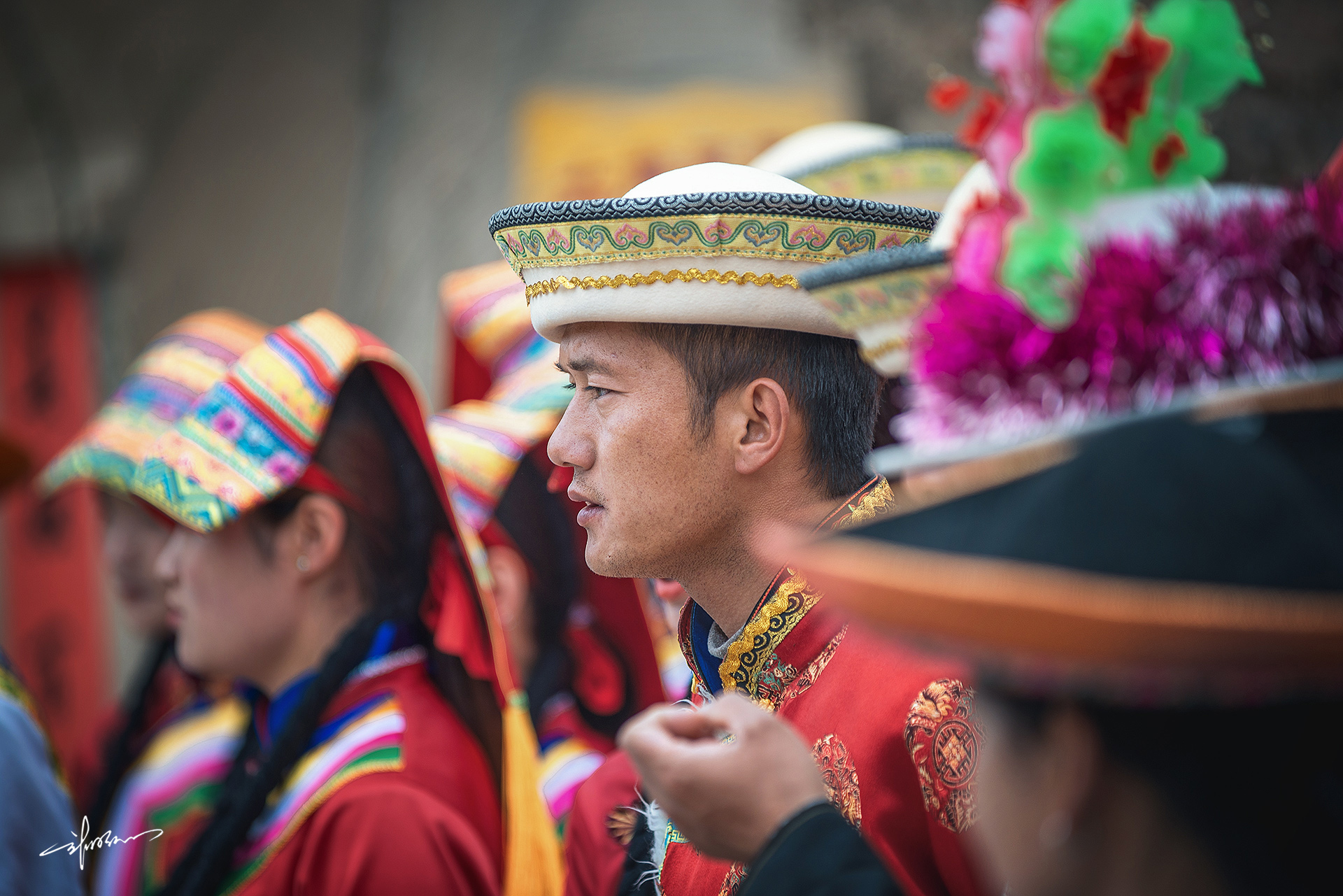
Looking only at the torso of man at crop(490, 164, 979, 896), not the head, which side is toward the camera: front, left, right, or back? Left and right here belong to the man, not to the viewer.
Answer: left

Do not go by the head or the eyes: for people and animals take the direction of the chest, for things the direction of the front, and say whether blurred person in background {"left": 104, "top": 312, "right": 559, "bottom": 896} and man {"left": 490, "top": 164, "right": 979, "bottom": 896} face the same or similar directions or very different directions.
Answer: same or similar directions

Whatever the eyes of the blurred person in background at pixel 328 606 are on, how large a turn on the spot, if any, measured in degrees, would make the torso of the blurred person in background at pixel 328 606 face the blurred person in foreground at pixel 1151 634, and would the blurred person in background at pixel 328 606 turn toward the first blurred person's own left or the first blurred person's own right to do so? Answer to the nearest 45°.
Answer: approximately 90° to the first blurred person's own left

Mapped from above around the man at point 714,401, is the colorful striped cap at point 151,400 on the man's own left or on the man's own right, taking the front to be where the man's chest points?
on the man's own right

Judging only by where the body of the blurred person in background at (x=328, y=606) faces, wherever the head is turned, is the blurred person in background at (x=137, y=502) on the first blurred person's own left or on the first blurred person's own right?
on the first blurred person's own right

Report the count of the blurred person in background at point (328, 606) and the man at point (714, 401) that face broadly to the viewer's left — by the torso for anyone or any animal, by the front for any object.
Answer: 2

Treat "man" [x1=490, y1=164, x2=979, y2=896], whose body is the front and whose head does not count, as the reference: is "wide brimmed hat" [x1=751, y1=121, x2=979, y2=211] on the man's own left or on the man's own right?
on the man's own right

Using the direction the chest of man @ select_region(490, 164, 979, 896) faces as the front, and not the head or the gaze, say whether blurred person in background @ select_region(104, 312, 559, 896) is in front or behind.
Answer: in front

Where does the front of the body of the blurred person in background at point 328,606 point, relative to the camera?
to the viewer's left

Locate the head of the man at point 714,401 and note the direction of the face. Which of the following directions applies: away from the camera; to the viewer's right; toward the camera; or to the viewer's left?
to the viewer's left
